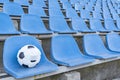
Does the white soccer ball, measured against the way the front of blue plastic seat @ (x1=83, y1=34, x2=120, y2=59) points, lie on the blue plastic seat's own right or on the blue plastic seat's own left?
on the blue plastic seat's own right

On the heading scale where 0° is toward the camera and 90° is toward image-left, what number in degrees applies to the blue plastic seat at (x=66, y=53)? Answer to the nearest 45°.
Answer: approximately 315°

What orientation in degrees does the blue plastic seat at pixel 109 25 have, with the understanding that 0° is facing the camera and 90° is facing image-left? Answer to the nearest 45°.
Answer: approximately 315°

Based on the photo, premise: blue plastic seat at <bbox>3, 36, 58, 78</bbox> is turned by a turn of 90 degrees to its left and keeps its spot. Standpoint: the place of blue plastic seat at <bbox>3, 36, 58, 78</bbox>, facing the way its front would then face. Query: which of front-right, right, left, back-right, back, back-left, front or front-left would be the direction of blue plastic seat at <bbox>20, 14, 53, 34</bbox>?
front-left

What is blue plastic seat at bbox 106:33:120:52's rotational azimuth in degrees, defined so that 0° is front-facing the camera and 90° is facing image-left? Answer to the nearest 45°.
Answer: approximately 315°

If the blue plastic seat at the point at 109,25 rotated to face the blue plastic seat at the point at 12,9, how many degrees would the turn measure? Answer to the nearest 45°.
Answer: approximately 90° to its right

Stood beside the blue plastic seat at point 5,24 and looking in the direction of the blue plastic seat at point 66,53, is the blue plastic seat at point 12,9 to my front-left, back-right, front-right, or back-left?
back-left

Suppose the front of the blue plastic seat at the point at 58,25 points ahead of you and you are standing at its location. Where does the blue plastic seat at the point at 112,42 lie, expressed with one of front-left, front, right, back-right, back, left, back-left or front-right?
front-left

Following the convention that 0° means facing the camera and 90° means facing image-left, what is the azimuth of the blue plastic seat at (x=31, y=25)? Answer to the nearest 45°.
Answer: approximately 315°

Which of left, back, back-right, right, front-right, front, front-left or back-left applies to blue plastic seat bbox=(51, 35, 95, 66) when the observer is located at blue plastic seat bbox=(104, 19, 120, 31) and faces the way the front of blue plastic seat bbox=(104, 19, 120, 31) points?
front-right
